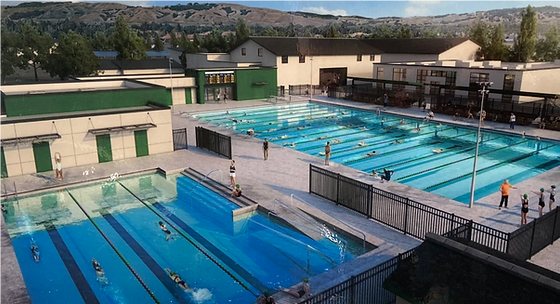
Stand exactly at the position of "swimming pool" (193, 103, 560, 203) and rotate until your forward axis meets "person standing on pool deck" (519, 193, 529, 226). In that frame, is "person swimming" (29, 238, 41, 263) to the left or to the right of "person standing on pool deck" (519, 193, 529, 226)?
right

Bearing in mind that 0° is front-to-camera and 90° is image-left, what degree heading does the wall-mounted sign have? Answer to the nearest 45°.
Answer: approximately 0°

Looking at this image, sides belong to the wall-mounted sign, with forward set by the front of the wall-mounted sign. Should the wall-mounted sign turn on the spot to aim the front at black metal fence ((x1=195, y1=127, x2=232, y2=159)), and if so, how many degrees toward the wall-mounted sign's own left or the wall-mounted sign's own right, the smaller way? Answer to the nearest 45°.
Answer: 0° — it already faces it

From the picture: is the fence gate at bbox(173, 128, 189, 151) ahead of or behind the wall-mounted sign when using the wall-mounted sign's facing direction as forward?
ahead

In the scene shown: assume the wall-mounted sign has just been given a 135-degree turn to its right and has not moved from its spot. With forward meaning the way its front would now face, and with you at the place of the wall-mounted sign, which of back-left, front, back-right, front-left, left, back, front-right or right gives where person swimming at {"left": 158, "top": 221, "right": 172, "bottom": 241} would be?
back-left

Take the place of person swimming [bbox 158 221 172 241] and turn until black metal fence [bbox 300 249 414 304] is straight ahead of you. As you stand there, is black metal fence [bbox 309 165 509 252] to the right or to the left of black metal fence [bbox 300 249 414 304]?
left

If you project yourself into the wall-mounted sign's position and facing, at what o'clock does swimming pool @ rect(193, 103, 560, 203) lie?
The swimming pool is roughly at 11 o'clock from the wall-mounted sign.

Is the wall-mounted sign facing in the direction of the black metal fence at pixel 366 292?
yes

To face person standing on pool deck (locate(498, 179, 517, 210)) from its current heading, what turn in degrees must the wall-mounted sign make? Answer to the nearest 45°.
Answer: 0° — it already faces them

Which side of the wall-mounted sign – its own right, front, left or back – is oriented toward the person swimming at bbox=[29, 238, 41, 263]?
front

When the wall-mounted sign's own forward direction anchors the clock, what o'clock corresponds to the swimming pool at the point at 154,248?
The swimming pool is roughly at 12 o'clock from the wall-mounted sign.
